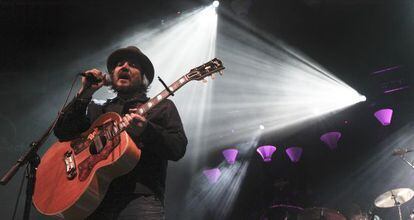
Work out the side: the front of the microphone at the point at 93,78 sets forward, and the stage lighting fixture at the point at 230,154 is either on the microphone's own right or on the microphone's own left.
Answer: on the microphone's own left

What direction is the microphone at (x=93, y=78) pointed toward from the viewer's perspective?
to the viewer's right

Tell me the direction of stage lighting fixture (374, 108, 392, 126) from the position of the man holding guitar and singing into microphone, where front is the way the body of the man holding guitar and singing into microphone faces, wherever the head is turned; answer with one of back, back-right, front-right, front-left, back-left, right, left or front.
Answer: back

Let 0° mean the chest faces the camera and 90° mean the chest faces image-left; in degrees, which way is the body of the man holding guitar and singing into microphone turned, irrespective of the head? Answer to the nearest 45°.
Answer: approximately 45°
